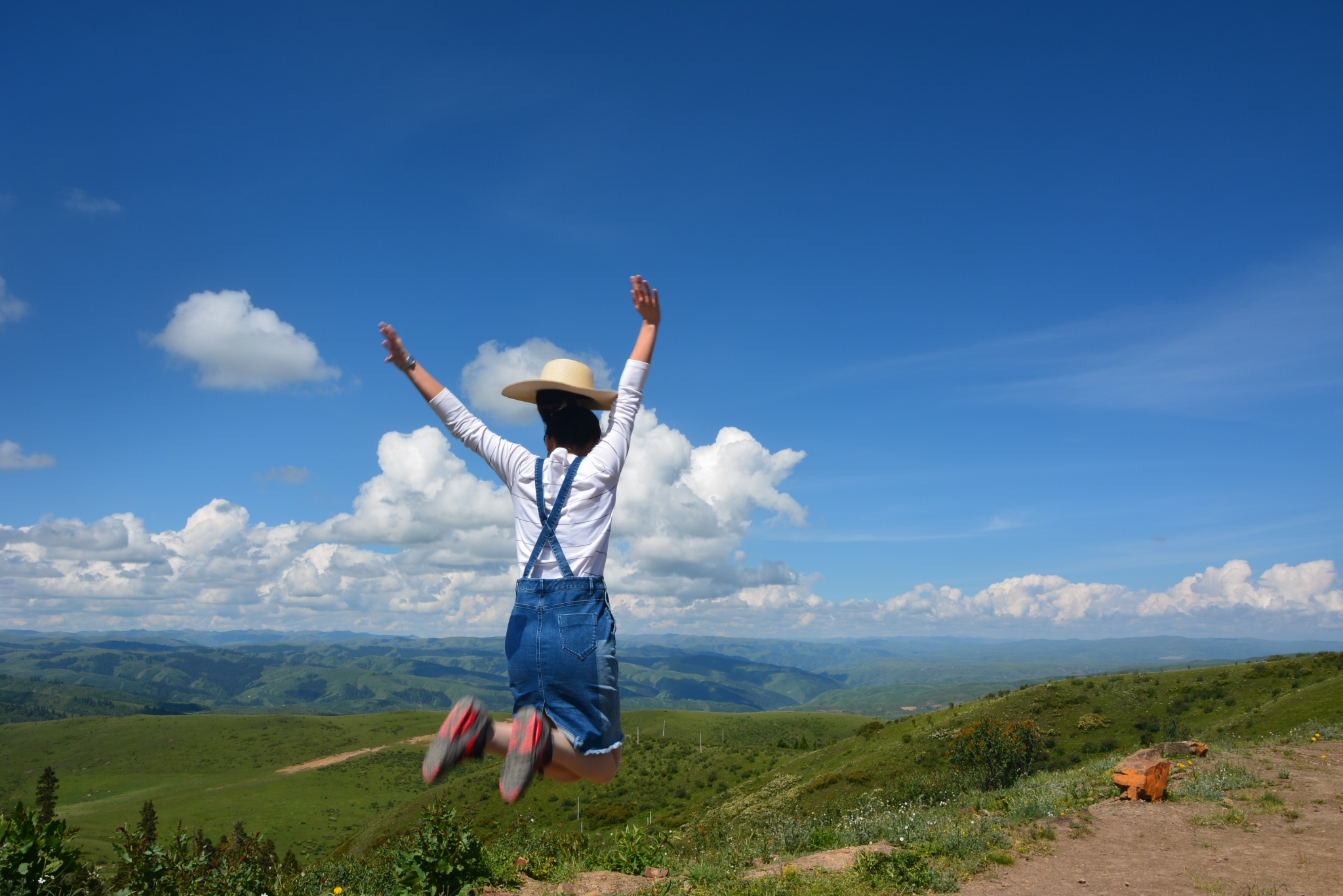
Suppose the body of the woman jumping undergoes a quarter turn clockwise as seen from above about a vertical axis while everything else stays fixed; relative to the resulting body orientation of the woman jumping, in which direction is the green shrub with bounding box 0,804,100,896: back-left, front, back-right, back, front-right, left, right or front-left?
back

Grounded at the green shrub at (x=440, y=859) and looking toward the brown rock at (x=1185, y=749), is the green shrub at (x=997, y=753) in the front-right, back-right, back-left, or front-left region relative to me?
front-left

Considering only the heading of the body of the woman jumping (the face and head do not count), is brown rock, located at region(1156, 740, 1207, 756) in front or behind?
in front

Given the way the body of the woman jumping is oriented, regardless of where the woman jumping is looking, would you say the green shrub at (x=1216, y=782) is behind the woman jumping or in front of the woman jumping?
in front

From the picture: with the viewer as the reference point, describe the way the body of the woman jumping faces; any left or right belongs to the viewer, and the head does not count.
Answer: facing away from the viewer and to the right of the viewer

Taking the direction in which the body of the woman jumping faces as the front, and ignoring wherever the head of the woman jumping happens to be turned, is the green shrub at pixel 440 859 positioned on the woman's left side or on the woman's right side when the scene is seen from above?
on the woman's left side

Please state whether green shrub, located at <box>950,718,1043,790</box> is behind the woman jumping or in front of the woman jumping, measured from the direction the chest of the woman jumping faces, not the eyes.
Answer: in front

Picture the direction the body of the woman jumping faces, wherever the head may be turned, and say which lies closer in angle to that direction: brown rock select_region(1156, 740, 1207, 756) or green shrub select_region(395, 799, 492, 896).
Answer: the brown rock

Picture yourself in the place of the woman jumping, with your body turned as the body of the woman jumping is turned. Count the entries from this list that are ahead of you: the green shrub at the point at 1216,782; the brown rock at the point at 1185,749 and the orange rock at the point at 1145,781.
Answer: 3

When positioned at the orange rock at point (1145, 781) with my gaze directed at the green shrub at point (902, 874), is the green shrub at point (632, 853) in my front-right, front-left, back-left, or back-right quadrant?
front-right

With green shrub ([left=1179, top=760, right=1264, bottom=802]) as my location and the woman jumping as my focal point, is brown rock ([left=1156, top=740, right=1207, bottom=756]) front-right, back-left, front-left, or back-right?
back-right
